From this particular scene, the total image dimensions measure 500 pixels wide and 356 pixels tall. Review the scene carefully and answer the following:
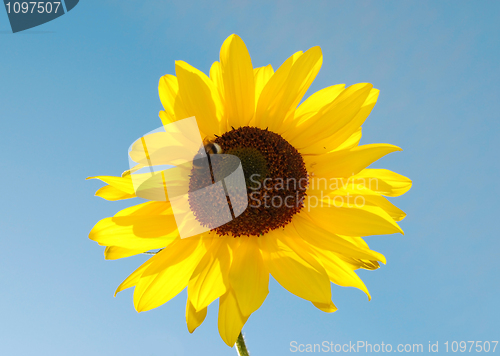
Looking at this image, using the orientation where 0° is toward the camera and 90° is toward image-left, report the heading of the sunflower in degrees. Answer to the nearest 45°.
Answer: approximately 0°
